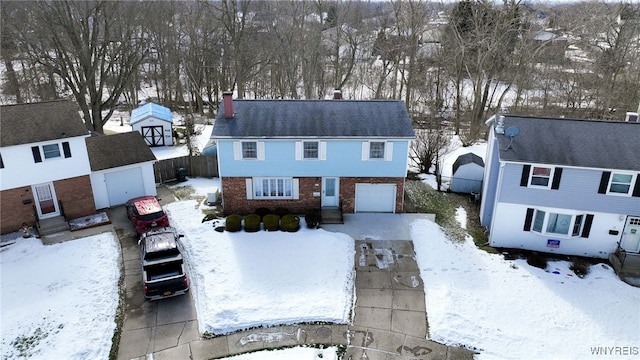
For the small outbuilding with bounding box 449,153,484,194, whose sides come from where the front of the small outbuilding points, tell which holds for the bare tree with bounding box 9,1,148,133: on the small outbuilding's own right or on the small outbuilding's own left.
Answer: on the small outbuilding's own right

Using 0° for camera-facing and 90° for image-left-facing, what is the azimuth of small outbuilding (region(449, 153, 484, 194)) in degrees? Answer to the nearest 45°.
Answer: approximately 0°

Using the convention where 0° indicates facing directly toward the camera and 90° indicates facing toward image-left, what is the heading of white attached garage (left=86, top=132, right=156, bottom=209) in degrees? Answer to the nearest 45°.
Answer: approximately 0°
